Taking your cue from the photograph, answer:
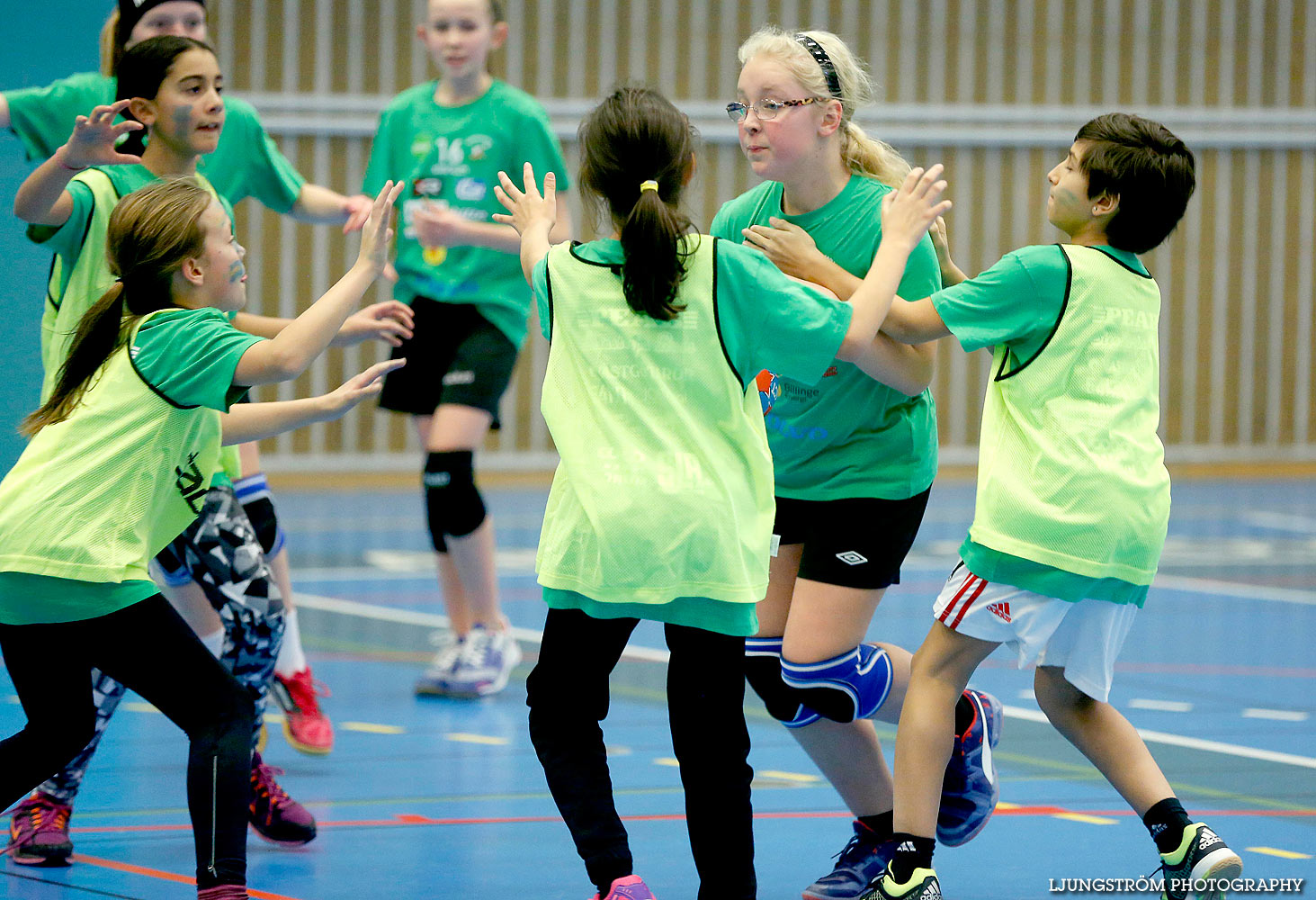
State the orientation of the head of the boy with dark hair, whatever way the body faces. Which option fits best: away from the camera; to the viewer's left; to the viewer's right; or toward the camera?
to the viewer's left

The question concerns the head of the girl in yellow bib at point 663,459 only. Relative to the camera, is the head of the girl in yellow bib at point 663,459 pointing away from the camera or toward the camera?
away from the camera

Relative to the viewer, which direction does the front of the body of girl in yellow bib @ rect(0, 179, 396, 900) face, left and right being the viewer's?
facing to the right of the viewer

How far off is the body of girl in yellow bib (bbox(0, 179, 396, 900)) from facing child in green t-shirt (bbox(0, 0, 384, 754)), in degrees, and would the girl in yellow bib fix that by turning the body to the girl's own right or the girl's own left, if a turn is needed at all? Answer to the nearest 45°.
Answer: approximately 90° to the girl's own left

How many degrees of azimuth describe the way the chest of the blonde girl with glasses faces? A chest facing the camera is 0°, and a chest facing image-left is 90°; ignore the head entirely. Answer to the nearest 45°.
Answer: approximately 45°
